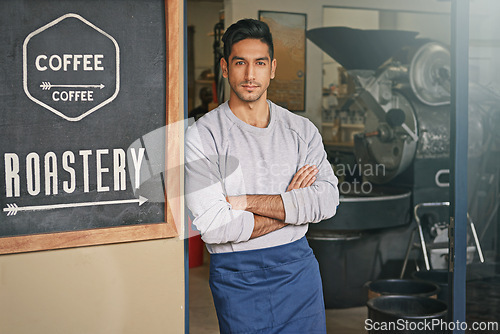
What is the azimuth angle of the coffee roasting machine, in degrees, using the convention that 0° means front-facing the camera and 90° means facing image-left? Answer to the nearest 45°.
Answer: approximately 45°

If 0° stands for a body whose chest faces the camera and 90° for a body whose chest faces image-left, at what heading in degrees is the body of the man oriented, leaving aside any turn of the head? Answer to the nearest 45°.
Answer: approximately 0°

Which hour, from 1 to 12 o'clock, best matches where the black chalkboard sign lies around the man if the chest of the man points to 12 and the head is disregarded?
The black chalkboard sign is roughly at 2 o'clock from the man.

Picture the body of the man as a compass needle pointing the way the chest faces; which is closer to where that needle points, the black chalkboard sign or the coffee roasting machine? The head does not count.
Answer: the black chalkboard sign

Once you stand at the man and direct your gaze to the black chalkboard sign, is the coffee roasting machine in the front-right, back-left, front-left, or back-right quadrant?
back-right
